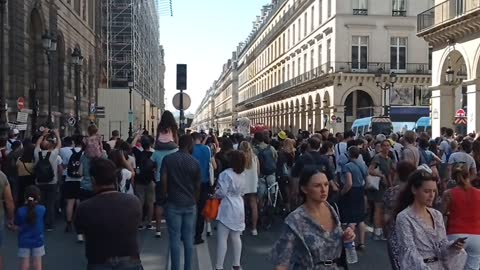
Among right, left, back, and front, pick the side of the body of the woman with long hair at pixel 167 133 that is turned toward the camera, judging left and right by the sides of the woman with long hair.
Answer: back

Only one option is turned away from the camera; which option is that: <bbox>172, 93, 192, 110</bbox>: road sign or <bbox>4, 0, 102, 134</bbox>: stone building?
the road sign

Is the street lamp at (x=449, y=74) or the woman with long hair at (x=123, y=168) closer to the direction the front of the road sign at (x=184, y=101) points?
the street lamp

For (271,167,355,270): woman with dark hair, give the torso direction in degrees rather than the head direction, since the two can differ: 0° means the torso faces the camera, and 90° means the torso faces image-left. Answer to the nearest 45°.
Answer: approximately 315°

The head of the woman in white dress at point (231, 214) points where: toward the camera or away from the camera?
away from the camera

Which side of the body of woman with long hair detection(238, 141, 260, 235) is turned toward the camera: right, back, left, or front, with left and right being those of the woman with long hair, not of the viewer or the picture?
back

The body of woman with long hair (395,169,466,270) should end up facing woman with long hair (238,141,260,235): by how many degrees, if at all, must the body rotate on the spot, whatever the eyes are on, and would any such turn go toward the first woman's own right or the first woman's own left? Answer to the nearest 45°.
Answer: approximately 180°

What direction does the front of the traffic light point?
away from the camera

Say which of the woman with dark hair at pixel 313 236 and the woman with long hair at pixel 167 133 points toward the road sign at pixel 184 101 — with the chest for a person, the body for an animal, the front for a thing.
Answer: the woman with long hair at pixel 167 133

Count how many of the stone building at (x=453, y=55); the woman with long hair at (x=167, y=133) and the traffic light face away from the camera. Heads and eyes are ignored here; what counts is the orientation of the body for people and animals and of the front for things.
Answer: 2
